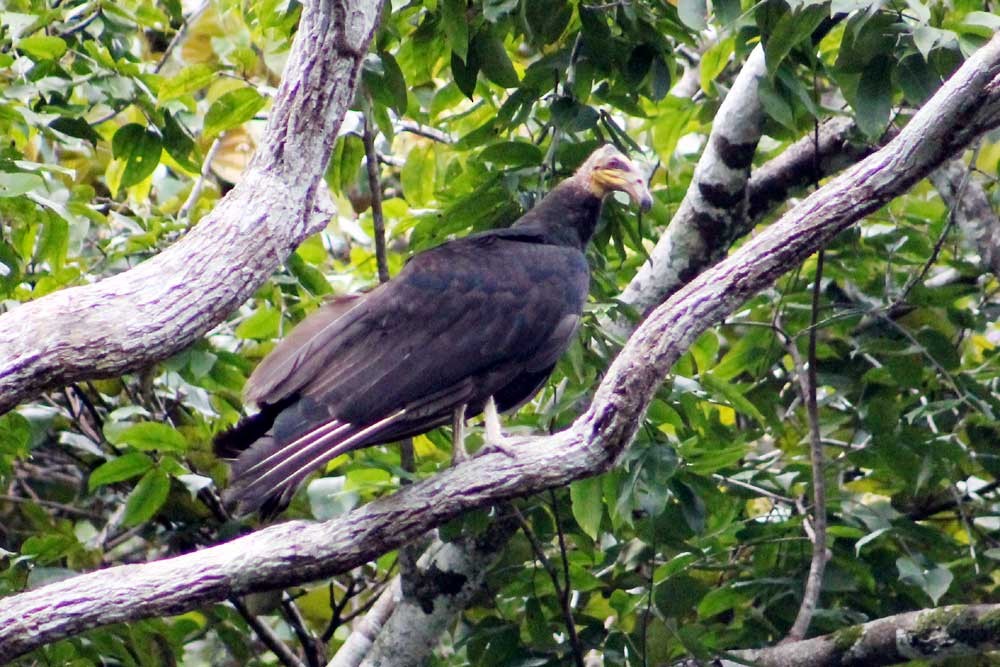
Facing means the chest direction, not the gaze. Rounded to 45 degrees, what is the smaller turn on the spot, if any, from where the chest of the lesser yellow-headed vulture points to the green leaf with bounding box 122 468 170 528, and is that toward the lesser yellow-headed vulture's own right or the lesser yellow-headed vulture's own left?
approximately 180°

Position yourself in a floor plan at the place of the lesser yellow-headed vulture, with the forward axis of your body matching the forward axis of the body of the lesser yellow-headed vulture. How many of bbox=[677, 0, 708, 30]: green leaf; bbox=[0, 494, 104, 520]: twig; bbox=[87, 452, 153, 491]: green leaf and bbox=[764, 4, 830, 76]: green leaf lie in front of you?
2

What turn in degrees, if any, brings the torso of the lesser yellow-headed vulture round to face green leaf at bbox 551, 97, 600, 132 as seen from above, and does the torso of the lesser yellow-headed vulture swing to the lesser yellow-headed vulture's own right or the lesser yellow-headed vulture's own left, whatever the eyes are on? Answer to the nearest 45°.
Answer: approximately 45° to the lesser yellow-headed vulture's own left

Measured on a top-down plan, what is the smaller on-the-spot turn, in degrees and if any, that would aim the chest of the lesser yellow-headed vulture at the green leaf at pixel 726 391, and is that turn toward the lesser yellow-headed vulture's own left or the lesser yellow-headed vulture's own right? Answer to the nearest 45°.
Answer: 0° — it already faces it

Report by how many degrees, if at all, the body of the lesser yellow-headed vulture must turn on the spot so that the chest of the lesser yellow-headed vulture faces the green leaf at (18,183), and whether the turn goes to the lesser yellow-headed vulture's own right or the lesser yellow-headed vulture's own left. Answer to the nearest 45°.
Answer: approximately 180°

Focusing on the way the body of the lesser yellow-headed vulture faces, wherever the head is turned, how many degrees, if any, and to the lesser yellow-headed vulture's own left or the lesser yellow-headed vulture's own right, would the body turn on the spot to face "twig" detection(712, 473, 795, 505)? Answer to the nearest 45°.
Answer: approximately 45° to the lesser yellow-headed vulture's own left

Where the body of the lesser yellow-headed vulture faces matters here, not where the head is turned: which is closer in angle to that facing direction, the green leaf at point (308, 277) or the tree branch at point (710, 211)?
the tree branch

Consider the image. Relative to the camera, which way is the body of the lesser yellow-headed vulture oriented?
to the viewer's right
